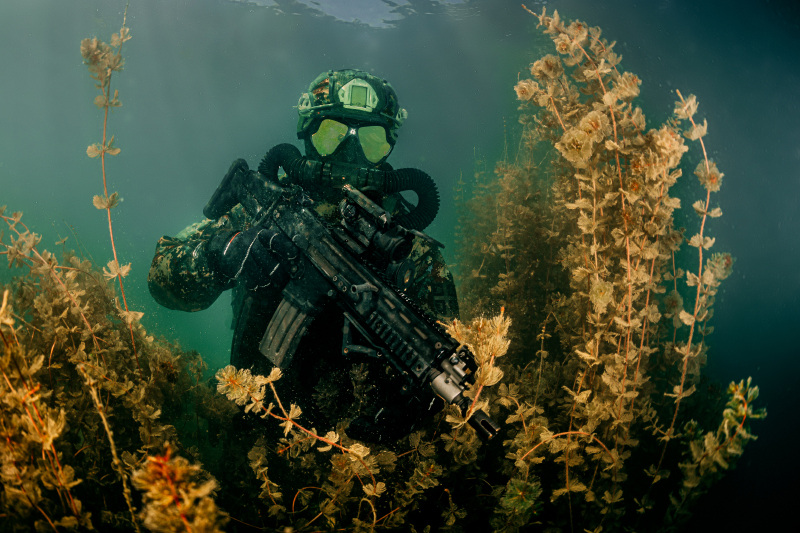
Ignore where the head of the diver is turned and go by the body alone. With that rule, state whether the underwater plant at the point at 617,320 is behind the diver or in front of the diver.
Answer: in front

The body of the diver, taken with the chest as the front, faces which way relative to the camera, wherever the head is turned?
toward the camera

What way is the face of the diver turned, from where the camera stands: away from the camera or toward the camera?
toward the camera
